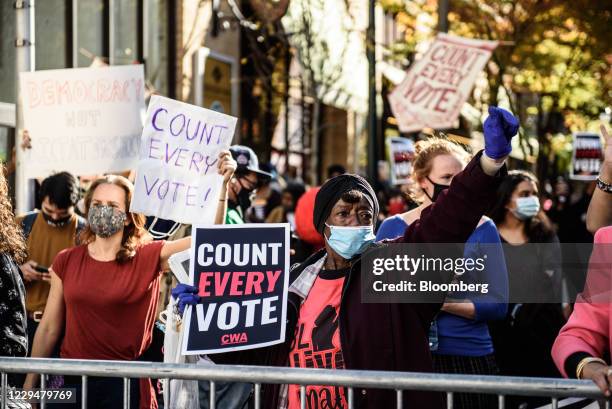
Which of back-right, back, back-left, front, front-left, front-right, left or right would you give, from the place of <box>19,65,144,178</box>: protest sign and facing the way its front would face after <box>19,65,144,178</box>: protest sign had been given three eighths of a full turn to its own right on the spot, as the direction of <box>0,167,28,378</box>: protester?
back-left

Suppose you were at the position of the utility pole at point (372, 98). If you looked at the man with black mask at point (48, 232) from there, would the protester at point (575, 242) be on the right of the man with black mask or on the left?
left

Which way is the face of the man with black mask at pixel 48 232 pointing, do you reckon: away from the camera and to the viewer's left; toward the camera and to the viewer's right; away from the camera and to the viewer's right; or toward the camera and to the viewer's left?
toward the camera and to the viewer's left

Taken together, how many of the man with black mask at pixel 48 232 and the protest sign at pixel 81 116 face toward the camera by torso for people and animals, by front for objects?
2

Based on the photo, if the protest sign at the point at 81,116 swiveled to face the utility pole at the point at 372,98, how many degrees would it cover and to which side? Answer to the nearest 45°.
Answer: approximately 135° to its left

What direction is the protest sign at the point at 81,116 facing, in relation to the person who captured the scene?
facing the viewer

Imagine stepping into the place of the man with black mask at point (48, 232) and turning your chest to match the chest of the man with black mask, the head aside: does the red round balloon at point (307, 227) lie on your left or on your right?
on your left

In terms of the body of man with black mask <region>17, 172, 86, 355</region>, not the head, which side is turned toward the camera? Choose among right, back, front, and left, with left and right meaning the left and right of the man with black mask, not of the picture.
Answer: front

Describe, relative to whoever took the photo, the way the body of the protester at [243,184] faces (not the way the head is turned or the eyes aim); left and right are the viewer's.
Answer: facing the viewer and to the right of the viewer

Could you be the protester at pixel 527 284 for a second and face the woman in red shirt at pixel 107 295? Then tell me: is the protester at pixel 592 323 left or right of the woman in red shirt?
left
